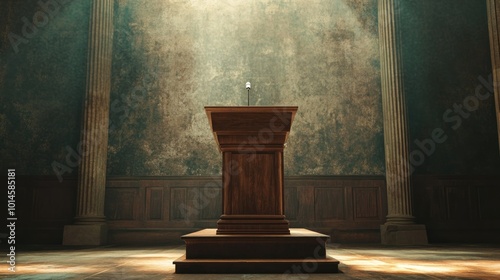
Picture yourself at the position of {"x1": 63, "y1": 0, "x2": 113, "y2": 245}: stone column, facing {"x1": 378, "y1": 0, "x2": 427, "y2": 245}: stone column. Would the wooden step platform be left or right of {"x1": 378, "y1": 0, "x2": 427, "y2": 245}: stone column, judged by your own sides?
right

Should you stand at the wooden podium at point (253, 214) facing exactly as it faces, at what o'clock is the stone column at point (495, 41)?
The stone column is roughly at 8 o'clock from the wooden podium.

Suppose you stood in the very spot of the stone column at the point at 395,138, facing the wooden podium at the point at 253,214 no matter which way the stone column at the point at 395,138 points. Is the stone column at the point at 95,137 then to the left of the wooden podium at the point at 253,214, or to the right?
right

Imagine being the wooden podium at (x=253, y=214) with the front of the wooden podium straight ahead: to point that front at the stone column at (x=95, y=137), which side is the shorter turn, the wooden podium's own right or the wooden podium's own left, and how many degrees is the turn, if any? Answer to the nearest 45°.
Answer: approximately 135° to the wooden podium's own right

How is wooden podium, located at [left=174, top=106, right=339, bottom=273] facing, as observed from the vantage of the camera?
facing the viewer

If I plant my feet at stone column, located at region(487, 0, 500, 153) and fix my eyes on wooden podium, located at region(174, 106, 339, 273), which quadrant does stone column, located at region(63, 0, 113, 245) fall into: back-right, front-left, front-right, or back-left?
front-right

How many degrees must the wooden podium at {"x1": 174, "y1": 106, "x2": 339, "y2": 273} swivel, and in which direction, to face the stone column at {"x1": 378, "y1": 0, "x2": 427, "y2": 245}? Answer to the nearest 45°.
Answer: approximately 135° to its left

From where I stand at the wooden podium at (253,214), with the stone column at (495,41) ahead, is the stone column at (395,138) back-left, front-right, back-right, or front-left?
front-left
